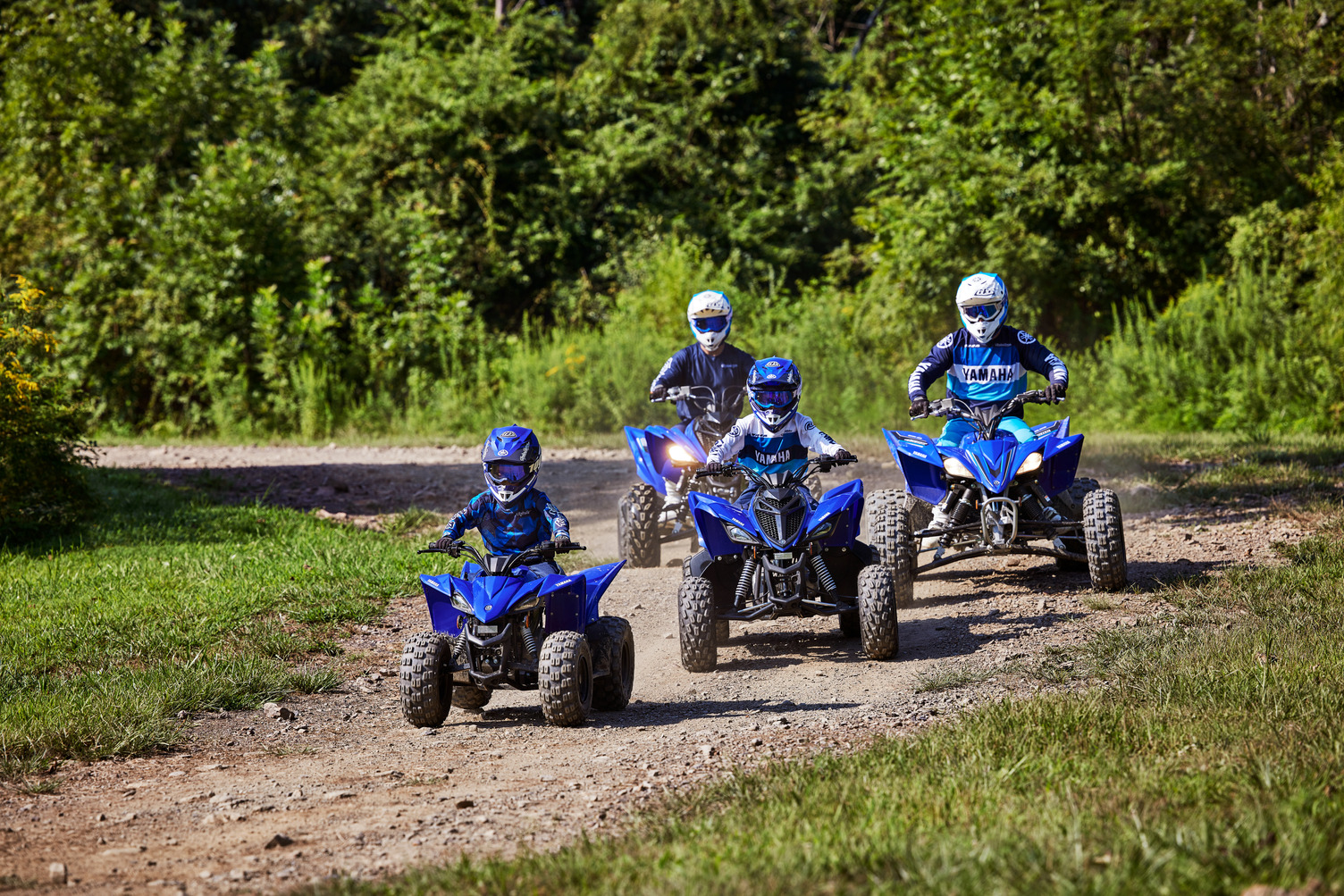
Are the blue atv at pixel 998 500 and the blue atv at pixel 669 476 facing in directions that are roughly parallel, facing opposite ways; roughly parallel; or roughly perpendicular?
roughly parallel

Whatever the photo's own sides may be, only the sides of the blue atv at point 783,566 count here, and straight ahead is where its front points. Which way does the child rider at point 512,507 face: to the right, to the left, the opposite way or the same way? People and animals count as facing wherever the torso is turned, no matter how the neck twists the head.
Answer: the same way

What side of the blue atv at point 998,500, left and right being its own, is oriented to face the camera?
front

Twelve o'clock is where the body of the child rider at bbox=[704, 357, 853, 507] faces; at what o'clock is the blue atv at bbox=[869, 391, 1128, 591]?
The blue atv is roughly at 8 o'clock from the child rider.

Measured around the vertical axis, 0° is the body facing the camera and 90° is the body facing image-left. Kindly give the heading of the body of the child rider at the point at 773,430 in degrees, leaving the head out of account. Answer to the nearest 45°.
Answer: approximately 0°

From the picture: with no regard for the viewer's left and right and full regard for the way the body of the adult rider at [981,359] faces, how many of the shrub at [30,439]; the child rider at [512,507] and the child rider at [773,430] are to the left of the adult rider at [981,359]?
0

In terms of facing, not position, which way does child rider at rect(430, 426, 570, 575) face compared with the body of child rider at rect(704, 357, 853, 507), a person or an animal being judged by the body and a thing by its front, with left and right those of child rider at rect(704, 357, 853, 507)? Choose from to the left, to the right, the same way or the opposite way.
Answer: the same way

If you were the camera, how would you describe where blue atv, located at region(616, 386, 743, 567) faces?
facing the viewer

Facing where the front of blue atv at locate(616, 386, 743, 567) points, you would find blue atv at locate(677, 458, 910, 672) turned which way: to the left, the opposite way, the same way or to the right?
the same way

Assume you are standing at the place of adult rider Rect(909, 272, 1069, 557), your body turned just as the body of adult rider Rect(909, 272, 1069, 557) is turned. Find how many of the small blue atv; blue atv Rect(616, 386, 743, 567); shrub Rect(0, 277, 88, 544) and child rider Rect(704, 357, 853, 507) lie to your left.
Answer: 0

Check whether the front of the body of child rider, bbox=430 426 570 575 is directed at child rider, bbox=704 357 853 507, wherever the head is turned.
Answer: no

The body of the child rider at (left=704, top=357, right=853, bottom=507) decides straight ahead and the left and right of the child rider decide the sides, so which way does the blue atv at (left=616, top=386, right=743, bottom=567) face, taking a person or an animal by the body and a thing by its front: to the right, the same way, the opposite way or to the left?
the same way

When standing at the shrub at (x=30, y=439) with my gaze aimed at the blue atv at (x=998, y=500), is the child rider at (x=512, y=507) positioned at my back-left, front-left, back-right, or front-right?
front-right

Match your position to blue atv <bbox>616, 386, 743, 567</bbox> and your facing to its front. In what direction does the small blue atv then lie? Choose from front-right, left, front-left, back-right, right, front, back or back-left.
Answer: front

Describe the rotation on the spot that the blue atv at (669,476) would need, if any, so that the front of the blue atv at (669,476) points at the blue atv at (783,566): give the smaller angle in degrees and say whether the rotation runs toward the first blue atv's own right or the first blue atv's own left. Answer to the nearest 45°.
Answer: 0° — it already faces it

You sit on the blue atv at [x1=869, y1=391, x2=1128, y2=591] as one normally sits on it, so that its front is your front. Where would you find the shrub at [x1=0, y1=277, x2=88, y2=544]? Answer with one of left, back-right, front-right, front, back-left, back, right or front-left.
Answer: right

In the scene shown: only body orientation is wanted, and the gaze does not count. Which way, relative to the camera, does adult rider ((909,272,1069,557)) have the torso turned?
toward the camera

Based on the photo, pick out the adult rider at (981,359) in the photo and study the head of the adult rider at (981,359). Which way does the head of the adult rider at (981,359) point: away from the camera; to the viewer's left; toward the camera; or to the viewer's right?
toward the camera

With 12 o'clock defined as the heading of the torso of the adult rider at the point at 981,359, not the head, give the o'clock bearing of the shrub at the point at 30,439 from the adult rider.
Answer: The shrub is roughly at 3 o'clock from the adult rider.
